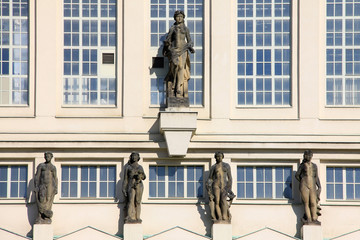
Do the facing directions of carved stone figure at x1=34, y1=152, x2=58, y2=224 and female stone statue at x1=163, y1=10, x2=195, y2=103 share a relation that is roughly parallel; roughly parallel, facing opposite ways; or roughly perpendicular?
roughly parallel

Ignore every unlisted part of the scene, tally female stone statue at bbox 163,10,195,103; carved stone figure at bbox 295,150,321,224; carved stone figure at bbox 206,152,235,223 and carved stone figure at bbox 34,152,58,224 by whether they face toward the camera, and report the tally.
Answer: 4

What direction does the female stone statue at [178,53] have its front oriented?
toward the camera

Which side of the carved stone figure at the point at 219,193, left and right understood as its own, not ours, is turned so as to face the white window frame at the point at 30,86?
right

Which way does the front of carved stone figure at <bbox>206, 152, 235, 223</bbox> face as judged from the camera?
facing the viewer

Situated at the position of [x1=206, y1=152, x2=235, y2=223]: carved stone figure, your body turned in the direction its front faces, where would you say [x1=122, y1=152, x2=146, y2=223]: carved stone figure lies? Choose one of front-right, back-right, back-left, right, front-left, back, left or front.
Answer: right

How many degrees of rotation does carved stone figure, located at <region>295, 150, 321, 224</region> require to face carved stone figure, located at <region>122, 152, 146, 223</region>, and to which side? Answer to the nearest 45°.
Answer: approximately 90° to its right

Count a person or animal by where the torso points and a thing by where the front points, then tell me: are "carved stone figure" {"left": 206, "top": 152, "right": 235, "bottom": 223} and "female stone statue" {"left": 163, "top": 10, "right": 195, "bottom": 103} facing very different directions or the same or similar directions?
same or similar directions

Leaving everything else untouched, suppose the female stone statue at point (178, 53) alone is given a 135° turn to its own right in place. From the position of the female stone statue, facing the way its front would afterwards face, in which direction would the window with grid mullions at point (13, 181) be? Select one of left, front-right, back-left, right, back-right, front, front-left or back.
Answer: front-left
